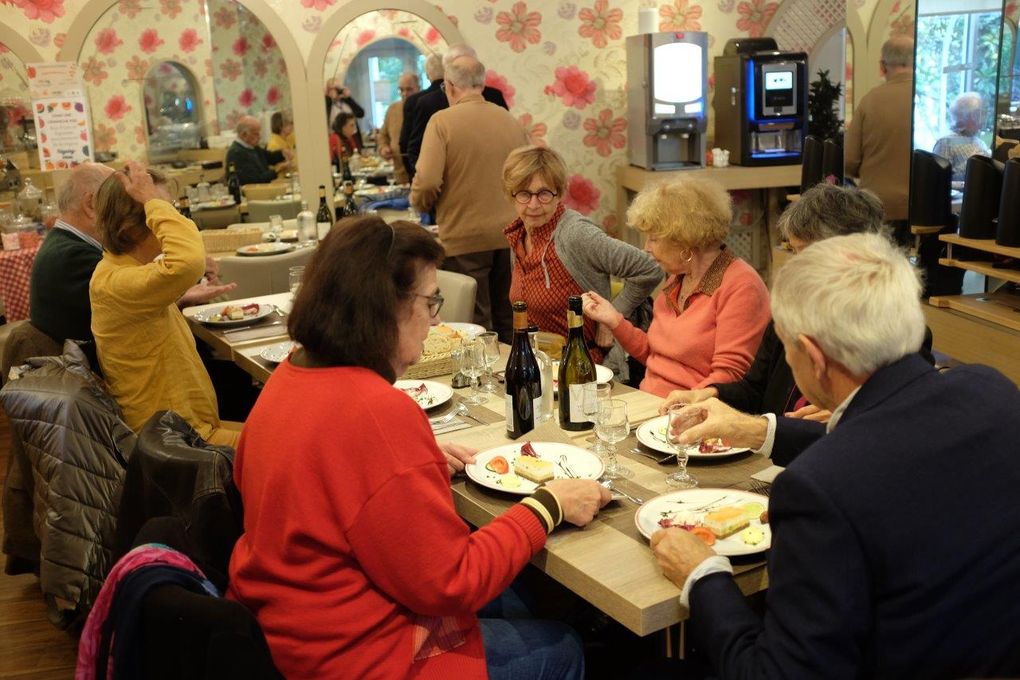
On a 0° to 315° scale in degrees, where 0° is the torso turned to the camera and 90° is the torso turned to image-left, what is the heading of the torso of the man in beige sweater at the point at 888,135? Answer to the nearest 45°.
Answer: approximately 180°

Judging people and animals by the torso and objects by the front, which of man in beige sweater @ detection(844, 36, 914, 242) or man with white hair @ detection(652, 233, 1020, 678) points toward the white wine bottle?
the man with white hair

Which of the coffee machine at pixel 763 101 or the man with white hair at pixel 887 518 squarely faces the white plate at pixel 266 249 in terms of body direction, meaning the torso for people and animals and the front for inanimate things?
the man with white hair

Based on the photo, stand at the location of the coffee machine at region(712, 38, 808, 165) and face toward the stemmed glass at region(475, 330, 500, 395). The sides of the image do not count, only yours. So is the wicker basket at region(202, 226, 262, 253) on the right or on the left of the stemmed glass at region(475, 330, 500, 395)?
right

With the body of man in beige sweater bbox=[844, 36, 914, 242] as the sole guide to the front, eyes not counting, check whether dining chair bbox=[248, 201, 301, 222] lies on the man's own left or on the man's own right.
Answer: on the man's own left

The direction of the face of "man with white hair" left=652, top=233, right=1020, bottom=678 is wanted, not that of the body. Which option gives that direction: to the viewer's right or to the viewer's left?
to the viewer's left

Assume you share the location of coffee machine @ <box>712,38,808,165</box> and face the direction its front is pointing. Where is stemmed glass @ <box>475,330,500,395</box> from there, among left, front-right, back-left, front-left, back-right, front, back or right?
front-right

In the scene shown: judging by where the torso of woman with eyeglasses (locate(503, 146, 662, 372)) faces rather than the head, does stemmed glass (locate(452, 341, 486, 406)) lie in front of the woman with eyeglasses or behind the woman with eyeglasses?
in front
